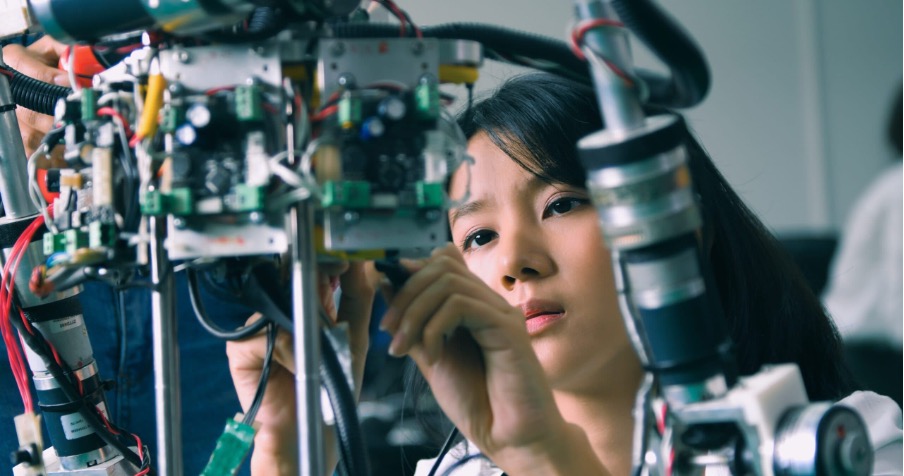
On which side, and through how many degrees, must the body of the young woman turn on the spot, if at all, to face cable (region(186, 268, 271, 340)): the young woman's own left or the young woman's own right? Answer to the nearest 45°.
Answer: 0° — they already face it

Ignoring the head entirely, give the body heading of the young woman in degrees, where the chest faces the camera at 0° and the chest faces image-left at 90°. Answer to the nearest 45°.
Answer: approximately 45°
